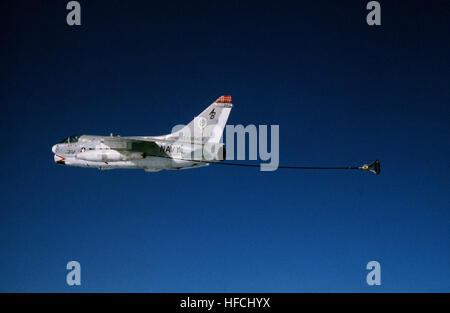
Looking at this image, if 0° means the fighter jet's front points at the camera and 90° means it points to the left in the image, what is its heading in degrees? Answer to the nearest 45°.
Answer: approximately 90°
